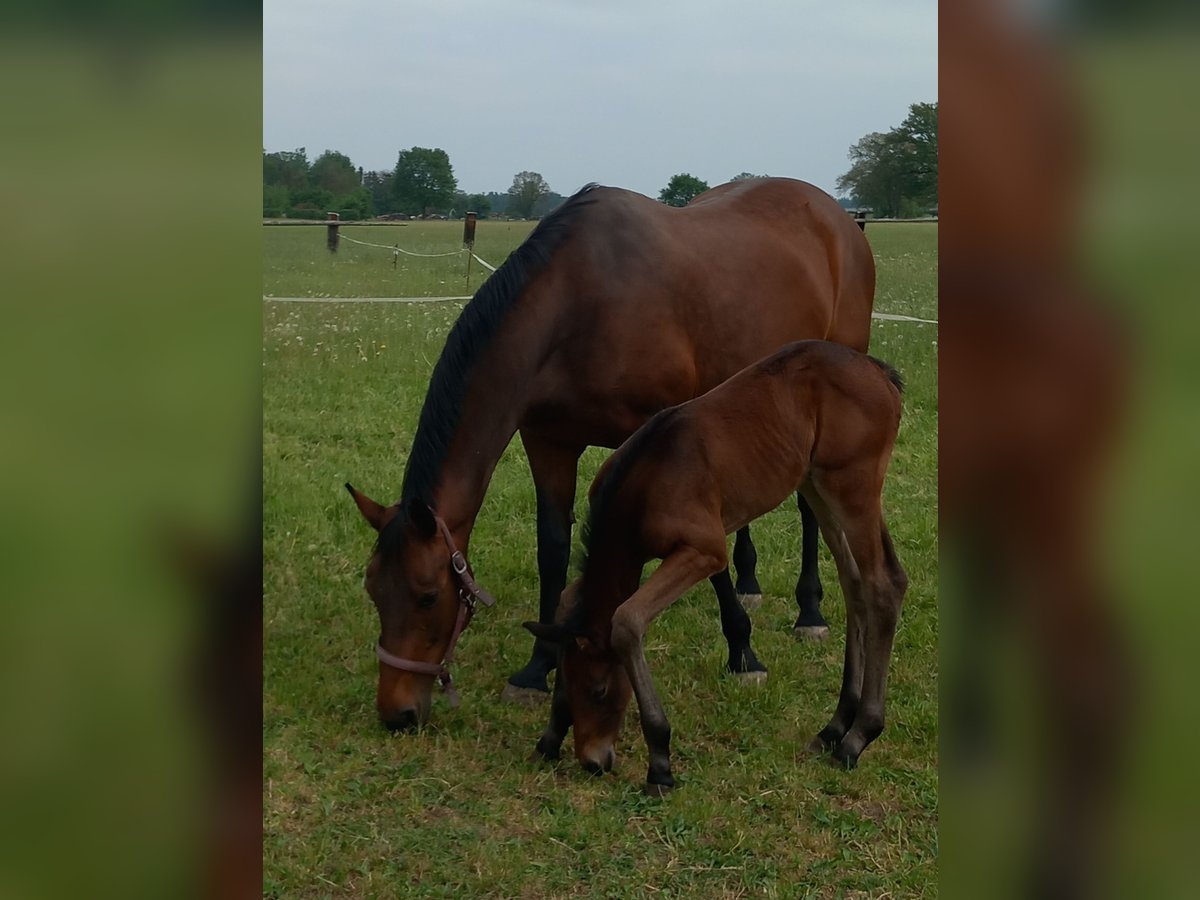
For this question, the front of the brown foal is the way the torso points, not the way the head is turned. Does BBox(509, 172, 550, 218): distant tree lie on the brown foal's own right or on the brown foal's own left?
on the brown foal's own right

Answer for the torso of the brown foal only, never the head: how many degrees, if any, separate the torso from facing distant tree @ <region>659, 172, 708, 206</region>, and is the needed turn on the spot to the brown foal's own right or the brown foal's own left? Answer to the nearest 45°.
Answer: approximately 135° to the brown foal's own right

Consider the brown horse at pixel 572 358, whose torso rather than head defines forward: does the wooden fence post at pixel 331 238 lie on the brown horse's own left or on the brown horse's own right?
on the brown horse's own right

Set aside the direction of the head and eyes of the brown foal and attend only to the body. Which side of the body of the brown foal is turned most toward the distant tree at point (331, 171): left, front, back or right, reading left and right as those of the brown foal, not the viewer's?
right

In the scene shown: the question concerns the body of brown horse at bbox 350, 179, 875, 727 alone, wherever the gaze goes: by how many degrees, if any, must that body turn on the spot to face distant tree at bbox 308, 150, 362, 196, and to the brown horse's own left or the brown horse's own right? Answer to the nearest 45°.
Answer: approximately 90° to the brown horse's own right

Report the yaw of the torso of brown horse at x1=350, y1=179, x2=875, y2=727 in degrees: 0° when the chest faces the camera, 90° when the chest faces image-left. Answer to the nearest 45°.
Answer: approximately 45°

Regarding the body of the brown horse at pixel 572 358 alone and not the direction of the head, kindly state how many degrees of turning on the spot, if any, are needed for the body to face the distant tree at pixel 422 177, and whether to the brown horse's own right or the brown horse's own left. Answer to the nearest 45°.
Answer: approximately 135° to the brown horse's own right
